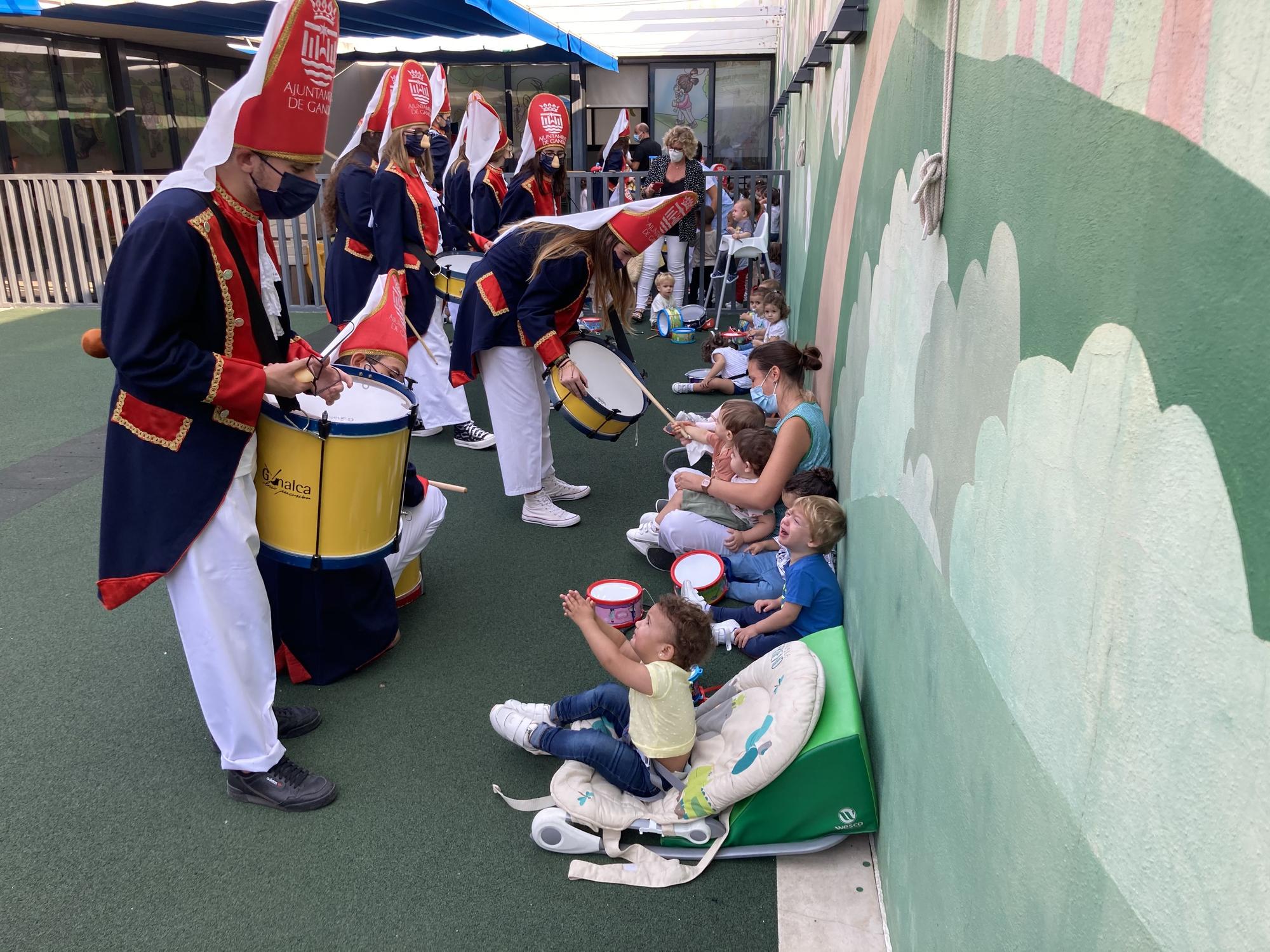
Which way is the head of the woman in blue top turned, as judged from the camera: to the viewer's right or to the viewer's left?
to the viewer's left

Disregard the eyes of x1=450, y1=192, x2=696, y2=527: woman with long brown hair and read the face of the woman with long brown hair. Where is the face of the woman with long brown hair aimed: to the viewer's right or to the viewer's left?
to the viewer's right

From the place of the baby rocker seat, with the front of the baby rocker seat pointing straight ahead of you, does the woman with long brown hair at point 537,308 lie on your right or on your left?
on your right

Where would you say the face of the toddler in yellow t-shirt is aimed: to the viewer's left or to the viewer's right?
to the viewer's left

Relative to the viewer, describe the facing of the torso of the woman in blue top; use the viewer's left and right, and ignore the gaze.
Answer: facing to the left of the viewer

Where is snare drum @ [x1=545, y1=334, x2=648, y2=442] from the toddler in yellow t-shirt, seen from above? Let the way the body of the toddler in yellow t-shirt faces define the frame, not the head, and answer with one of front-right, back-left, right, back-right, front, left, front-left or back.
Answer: right

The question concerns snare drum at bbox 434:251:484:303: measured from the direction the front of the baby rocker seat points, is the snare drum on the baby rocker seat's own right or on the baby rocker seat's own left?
on the baby rocker seat's own right

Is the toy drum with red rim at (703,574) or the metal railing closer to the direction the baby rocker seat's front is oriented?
the metal railing

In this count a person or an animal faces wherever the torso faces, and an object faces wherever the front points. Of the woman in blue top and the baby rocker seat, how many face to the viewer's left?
2

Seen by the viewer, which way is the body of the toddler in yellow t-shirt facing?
to the viewer's left

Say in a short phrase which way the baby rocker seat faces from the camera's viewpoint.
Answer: facing to the left of the viewer

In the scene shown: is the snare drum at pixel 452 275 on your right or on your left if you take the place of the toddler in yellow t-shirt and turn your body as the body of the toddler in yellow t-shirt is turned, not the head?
on your right

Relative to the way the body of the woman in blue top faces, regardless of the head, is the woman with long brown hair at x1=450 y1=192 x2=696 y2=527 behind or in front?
in front

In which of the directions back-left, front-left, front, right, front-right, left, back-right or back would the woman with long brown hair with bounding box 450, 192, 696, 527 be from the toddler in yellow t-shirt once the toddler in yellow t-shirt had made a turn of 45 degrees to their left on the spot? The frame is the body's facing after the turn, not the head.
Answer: back-right

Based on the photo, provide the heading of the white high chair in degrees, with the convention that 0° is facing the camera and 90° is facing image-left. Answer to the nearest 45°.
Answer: approximately 90°
